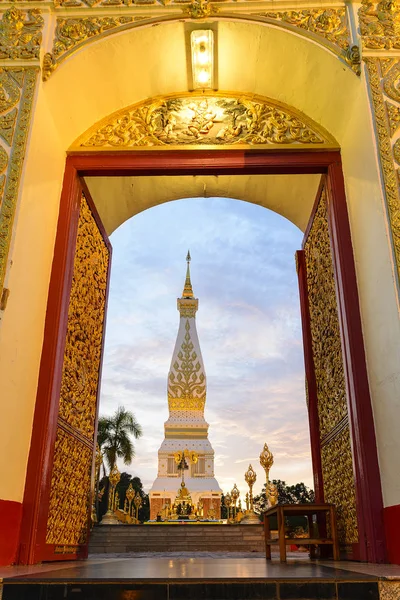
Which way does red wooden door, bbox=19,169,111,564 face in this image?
to the viewer's right

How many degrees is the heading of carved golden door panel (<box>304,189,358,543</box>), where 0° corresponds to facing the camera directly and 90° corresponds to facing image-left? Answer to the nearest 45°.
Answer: approximately 90°

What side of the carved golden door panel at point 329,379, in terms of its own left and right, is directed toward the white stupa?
right

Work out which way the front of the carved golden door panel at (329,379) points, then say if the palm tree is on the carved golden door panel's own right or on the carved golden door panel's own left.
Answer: on the carved golden door panel's own right

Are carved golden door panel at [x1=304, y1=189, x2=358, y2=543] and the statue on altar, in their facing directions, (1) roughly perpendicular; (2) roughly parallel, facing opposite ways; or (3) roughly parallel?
roughly perpendicular

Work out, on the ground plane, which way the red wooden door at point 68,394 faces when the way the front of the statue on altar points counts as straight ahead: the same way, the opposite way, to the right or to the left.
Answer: to the left

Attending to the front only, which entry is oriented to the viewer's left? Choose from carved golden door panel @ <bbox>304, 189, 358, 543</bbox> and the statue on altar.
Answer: the carved golden door panel
